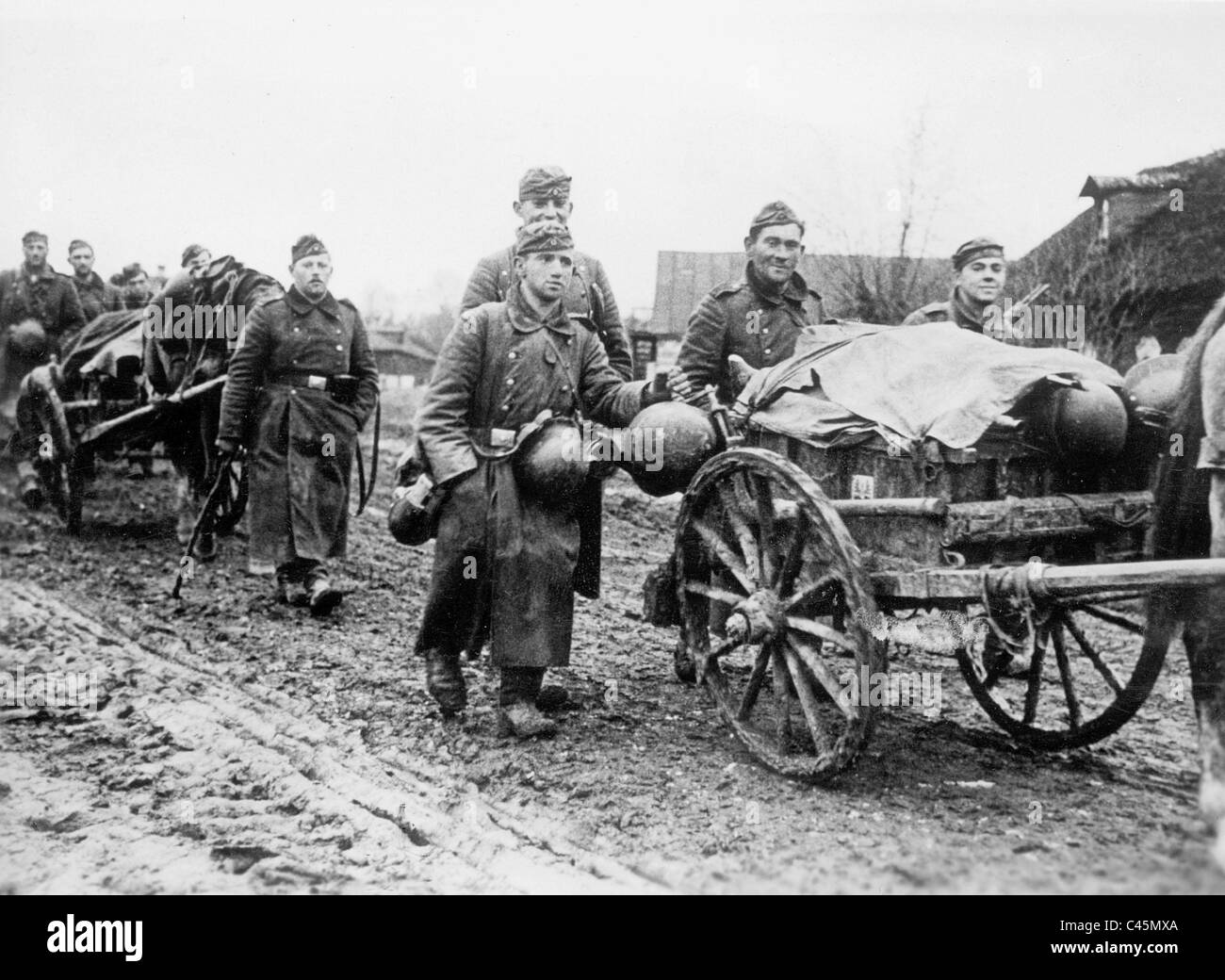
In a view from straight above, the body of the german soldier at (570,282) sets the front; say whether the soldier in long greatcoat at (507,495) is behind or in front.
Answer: in front

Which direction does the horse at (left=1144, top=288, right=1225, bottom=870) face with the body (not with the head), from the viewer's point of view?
to the viewer's right

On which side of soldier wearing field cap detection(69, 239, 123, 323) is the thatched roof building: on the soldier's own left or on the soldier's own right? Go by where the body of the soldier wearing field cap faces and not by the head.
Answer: on the soldier's own left

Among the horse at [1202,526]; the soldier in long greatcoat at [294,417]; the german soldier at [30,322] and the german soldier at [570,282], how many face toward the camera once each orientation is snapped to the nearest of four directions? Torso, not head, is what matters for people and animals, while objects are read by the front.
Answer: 3

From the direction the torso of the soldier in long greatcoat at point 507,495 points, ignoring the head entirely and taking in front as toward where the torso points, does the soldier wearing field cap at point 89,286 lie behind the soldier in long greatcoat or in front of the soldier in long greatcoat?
behind

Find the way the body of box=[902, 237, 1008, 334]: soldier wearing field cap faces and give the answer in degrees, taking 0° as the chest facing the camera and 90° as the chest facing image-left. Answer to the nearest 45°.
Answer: approximately 315°

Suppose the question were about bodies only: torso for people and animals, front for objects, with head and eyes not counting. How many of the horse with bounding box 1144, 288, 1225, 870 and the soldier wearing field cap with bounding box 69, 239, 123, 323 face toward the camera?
1
